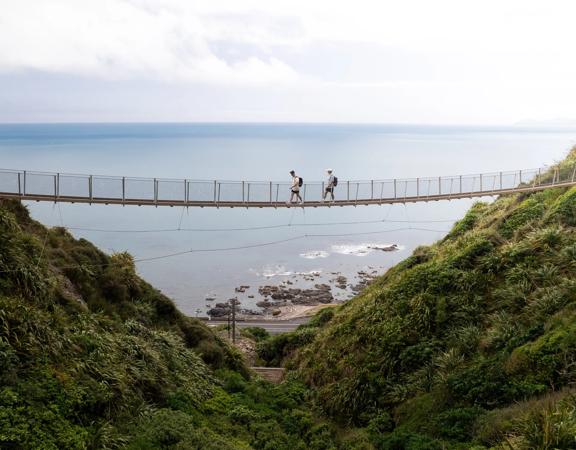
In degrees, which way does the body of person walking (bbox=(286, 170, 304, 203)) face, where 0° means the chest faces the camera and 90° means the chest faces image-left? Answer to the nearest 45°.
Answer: approximately 90°

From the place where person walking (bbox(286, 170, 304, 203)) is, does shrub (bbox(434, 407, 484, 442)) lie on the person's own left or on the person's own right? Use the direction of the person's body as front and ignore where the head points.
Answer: on the person's own left
